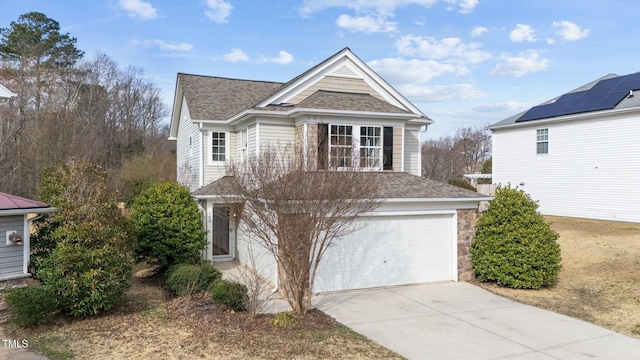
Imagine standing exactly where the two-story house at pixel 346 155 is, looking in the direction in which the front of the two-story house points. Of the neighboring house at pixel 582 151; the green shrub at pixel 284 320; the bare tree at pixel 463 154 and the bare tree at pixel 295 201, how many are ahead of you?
2

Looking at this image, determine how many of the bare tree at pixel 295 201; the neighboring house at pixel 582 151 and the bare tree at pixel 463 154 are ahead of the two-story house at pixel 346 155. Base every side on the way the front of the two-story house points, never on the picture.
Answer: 1

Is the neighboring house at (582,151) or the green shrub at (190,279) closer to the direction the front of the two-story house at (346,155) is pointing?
the green shrub

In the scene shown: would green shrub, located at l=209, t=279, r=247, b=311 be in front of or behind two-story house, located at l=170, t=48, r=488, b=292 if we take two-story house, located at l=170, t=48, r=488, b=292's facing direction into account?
in front

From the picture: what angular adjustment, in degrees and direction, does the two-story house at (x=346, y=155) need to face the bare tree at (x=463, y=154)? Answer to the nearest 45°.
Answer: approximately 180°

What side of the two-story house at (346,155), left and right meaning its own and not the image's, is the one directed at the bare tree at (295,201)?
front

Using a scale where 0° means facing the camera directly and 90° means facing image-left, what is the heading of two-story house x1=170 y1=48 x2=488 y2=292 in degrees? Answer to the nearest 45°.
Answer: approximately 0°

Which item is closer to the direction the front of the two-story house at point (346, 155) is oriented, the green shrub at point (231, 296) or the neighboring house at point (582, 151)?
the green shrub

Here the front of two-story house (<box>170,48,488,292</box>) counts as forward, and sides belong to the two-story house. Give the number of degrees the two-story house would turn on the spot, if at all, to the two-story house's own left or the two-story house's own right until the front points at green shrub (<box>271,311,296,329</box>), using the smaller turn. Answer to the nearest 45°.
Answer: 0° — it already faces it

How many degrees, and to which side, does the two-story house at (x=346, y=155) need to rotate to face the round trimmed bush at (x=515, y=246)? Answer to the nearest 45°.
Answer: approximately 45° to its left

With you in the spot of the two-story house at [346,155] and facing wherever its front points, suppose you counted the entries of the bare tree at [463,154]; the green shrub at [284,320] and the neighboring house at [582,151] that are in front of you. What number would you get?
1

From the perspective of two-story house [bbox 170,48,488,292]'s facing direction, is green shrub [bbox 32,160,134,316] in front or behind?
in front

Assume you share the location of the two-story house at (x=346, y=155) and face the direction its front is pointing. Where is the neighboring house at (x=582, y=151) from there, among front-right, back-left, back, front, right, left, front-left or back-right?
back-left
